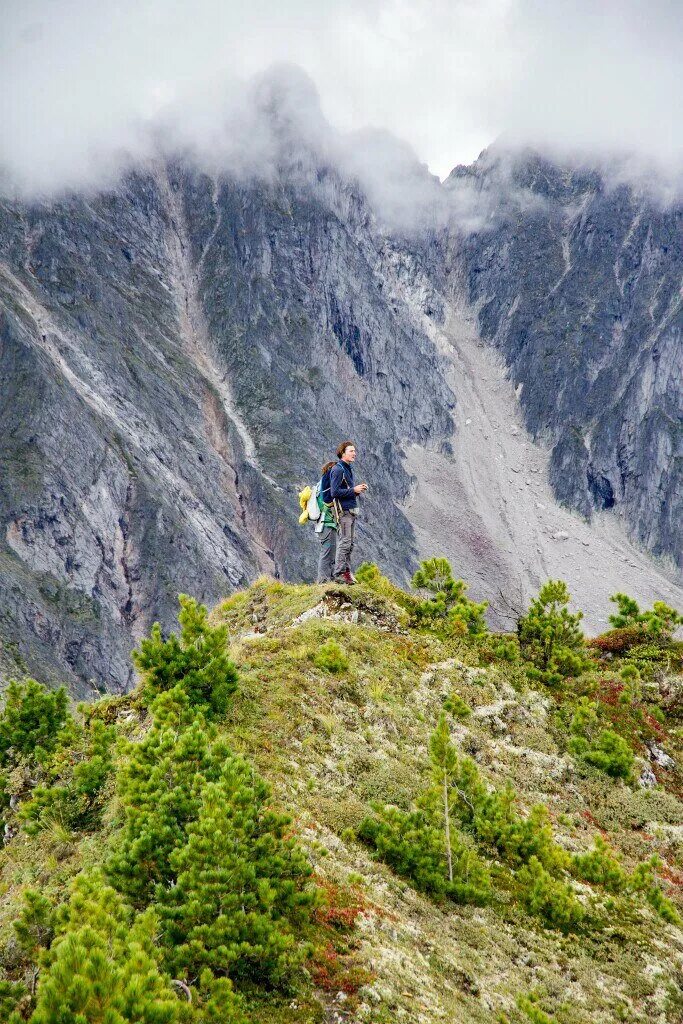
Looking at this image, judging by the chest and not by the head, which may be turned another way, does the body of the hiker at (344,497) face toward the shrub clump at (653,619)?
yes

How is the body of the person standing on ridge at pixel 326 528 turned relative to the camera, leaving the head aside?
to the viewer's right

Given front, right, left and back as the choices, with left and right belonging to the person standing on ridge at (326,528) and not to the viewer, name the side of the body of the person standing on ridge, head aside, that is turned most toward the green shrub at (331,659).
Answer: right

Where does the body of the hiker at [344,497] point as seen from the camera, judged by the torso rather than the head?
to the viewer's right

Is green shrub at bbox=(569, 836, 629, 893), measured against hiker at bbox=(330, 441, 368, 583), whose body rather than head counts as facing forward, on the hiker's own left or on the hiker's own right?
on the hiker's own right

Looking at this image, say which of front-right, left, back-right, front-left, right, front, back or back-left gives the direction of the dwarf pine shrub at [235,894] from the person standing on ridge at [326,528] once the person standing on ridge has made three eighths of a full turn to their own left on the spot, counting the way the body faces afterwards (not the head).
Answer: back-left

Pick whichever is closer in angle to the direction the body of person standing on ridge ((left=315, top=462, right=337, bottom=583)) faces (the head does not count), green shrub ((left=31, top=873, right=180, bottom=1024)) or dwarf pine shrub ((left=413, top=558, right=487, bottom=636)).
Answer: the dwarf pine shrub

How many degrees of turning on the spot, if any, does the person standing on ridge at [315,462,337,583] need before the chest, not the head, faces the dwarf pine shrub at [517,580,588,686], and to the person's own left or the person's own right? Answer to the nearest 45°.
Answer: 0° — they already face it

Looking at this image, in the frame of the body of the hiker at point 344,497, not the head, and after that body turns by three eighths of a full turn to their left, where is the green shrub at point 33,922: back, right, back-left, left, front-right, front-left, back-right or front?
back-left

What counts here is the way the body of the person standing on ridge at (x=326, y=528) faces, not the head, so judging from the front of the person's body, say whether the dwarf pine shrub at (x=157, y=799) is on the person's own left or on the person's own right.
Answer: on the person's own right

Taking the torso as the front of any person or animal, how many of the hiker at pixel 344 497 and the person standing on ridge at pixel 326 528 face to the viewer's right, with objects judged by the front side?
2

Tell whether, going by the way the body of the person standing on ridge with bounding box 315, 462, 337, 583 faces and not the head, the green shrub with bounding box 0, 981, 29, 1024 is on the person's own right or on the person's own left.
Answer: on the person's own right

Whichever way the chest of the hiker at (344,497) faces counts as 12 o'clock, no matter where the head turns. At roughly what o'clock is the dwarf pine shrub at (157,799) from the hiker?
The dwarf pine shrub is roughly at 3 o'clock from the hiker.
